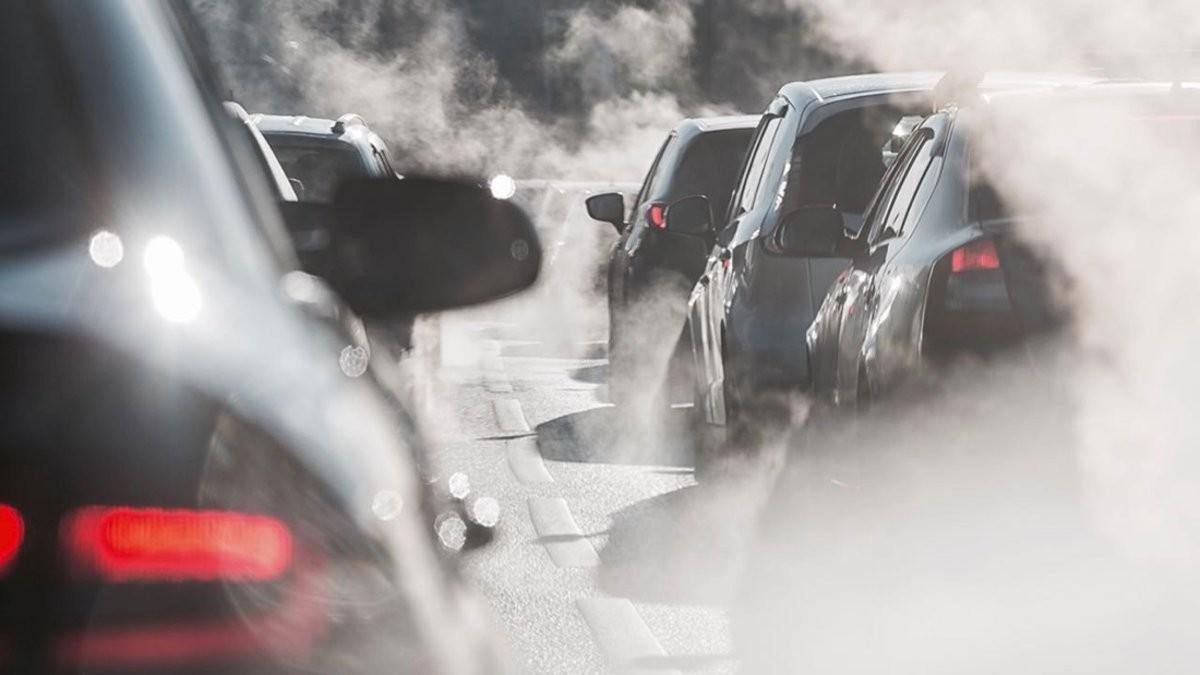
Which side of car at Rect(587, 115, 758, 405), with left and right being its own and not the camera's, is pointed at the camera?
back

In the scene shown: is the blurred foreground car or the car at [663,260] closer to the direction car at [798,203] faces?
the car

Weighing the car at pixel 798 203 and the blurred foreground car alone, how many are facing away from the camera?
2

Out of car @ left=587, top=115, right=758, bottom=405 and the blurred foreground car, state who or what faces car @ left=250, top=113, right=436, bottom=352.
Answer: the blurred foreground car

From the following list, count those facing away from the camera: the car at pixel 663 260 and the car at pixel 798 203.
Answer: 2

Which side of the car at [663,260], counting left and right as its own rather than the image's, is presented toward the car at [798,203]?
back

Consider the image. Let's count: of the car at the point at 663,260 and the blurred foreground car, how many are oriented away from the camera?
2

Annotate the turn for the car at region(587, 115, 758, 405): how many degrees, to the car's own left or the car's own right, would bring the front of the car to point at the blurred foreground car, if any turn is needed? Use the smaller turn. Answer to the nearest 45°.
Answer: approximately 180°

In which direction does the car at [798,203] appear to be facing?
away from the camera

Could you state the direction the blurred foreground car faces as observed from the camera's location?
facing away from the viewer
